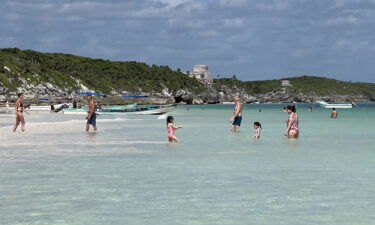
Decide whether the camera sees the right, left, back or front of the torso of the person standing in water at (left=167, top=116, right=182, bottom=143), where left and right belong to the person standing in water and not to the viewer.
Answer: right

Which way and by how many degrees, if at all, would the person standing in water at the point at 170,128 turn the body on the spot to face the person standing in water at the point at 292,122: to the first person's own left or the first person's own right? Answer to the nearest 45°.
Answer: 0° — they already face them

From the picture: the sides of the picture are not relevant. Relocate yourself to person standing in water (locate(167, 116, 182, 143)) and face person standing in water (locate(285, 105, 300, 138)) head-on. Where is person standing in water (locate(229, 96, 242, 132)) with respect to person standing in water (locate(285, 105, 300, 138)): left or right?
left

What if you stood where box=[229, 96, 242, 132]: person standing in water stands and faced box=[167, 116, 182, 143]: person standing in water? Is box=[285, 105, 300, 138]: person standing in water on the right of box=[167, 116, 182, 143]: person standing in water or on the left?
left

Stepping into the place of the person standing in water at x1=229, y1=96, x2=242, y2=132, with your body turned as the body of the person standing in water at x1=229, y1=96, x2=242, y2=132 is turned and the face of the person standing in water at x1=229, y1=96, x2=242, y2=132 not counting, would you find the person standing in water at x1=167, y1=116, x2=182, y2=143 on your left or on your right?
on your left
